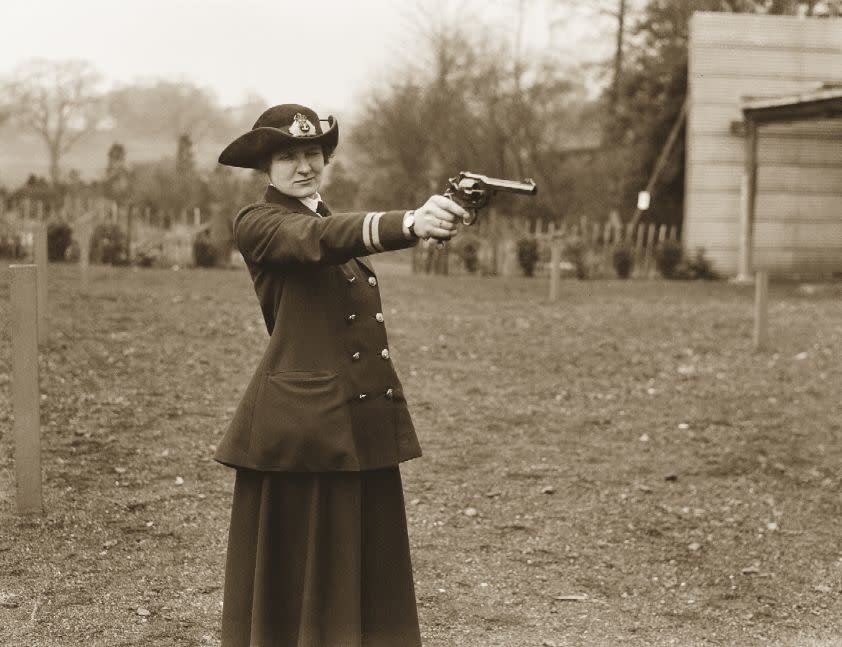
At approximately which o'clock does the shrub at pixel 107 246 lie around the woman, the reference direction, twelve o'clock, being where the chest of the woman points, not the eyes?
The shrub is roughly at 7 o'clock from the woman.

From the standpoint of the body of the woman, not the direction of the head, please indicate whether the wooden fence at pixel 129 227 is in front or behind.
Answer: behind

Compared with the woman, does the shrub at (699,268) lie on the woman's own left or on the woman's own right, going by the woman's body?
on the woman's own left

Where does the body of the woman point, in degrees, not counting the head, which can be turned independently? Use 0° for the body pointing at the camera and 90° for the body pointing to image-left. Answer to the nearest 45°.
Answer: approximately 315°

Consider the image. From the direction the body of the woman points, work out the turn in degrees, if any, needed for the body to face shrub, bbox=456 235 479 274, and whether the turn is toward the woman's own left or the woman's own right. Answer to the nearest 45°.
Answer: approximately 135° to the woman's own left

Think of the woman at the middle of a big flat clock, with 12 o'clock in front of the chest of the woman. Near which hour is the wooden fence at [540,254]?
The wooden fence is roughly at 8 o'clock from the woman.

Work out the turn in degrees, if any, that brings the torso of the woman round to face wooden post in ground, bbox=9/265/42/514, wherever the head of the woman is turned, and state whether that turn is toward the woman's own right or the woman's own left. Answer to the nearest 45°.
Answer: approximately 180°

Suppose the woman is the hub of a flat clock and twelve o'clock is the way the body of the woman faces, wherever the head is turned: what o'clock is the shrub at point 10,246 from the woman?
The shrub is roughly at 7 o'clock from the woman.

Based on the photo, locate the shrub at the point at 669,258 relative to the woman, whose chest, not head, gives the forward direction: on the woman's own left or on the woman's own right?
on the woman's own left

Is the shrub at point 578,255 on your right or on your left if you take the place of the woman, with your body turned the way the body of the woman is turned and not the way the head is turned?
on your left

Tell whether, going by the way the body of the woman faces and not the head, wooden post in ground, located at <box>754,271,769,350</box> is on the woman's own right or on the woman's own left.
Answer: on the woman's own left
